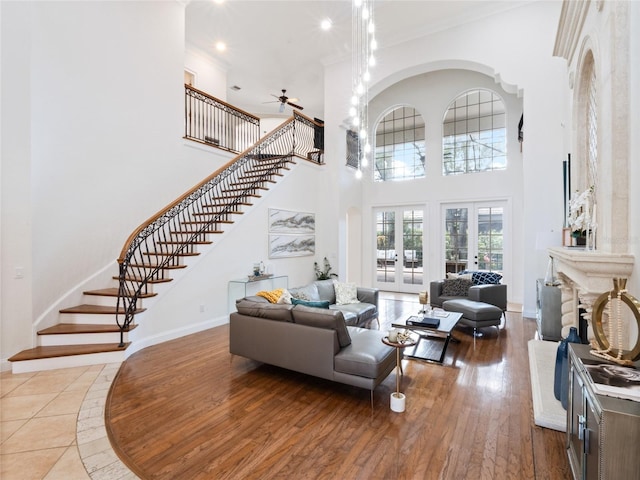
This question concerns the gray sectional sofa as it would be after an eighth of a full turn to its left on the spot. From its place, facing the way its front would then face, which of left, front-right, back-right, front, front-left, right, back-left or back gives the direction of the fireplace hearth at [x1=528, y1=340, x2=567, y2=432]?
right

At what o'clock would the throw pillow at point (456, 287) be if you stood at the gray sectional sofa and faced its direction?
The throw pillow is roughly at 12 o'clock from the gray sectional sofa.

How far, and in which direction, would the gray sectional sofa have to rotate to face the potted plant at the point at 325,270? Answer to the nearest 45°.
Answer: approximately 45° to its left

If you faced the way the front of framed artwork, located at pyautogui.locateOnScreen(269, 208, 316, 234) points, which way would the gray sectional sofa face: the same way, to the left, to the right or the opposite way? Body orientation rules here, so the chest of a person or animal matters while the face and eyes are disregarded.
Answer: to the left

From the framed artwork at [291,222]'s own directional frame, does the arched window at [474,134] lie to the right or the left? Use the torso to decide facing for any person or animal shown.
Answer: on its left

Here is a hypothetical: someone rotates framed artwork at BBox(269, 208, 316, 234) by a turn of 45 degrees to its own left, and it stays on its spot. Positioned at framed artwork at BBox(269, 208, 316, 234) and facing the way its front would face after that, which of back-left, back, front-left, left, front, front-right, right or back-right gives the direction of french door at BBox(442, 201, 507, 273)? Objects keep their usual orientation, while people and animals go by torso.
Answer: front

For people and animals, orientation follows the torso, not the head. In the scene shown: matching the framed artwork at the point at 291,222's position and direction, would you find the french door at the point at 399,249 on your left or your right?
on your left

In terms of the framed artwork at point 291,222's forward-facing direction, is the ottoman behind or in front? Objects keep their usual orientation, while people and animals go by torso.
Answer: in front

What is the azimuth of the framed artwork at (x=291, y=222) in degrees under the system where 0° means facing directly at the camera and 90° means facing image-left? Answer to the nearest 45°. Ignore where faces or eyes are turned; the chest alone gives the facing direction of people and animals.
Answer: approximately 315°

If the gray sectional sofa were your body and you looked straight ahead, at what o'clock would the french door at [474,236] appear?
The french door is roughly at 12 o'clock from the gray sectional sofa.

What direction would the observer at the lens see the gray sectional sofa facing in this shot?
facing away from the viewer and to the right of the viewer

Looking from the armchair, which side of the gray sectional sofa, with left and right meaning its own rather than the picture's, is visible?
front

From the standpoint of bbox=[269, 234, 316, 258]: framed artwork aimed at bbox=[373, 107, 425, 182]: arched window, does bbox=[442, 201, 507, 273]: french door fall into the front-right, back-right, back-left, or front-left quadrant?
front-right

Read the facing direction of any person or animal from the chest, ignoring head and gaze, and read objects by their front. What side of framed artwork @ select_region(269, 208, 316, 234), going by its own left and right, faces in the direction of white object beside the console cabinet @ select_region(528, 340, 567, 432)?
front

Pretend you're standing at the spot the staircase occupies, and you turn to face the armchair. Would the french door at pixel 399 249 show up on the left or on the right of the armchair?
left

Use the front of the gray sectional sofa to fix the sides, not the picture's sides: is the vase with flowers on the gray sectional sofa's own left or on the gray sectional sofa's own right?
on the gray sectional sofa's own right
